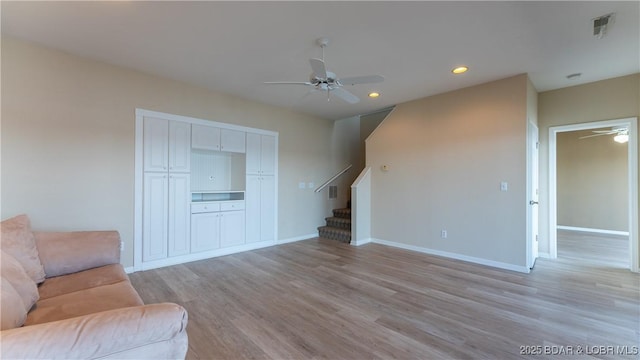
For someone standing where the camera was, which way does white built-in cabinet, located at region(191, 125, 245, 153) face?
facing the viewer and to the right of the viewer

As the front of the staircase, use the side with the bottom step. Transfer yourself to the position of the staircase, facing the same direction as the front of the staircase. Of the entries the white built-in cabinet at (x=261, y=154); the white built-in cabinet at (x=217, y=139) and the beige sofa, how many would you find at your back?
0

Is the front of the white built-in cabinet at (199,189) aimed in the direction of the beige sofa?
no

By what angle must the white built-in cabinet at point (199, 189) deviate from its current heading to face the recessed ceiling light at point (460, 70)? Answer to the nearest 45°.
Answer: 0° — it already faces it

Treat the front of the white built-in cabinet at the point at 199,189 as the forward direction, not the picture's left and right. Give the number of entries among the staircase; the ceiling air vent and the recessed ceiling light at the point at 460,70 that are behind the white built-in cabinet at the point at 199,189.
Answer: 0

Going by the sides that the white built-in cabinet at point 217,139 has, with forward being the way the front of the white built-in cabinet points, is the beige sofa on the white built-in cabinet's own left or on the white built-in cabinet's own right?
on the white built-in cabinet's own right

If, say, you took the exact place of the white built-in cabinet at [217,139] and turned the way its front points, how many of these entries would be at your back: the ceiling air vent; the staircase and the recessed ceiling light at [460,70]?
0

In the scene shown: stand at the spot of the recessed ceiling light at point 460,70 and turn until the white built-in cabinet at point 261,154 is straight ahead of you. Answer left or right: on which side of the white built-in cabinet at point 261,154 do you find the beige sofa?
left

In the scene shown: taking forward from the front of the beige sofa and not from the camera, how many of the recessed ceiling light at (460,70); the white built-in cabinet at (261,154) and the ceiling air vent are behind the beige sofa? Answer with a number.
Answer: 0

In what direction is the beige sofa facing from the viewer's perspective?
to the viewer's right

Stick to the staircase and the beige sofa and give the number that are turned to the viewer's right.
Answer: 1

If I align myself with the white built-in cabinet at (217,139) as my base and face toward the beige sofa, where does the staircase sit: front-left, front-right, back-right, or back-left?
back-left

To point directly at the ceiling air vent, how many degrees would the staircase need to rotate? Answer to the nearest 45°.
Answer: approximately 90° to its left
